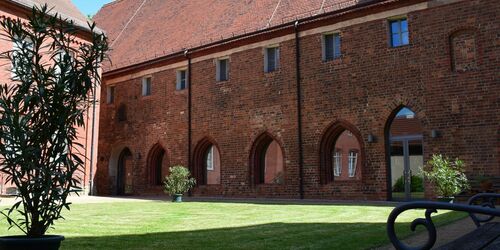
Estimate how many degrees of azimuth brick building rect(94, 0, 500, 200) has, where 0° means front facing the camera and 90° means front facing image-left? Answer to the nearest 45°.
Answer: approximately 45°

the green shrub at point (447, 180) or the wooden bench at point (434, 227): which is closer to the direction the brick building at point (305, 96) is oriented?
the wooden bench

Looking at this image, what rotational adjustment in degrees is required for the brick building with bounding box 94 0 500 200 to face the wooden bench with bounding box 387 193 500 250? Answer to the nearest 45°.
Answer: approximately 45° to its left

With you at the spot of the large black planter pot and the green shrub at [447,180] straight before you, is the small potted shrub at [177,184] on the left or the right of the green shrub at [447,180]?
left

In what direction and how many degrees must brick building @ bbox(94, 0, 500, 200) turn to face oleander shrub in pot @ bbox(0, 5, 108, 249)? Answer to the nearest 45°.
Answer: approximately 45° to its left

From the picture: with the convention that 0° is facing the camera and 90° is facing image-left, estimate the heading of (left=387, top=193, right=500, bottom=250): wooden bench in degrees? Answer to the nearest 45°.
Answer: approximately 135°
